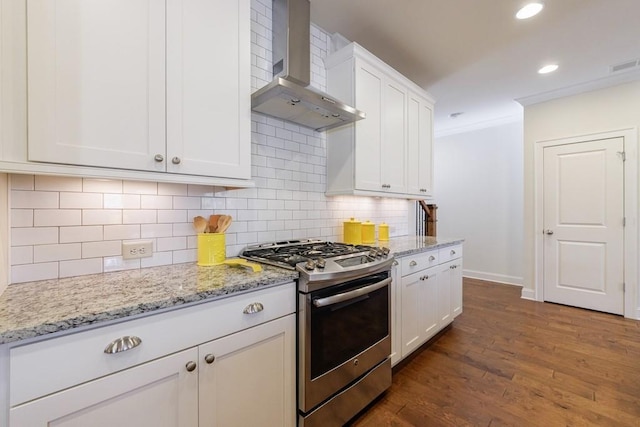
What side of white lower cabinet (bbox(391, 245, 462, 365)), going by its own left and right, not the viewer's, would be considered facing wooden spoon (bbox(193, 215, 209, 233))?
right

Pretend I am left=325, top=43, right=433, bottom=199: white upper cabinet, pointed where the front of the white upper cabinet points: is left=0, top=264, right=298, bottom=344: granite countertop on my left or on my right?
on my right

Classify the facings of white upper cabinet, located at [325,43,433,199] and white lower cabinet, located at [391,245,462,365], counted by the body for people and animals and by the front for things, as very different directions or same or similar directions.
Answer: same or similar directions

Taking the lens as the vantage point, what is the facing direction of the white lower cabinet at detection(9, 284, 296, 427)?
facing the viewer and to the right of the viewer

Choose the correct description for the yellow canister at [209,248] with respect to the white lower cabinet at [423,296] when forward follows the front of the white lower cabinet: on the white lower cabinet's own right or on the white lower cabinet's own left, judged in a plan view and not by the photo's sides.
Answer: on the white lower cabinet's own right

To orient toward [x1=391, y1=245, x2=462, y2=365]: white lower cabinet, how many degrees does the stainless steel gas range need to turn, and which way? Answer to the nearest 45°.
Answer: approximately 90° to its left

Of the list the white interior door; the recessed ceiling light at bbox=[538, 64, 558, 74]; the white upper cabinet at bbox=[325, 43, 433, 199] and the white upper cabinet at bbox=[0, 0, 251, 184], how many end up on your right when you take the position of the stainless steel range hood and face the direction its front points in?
1

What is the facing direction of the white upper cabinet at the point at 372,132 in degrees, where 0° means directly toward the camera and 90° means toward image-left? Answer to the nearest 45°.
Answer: approximately 315°

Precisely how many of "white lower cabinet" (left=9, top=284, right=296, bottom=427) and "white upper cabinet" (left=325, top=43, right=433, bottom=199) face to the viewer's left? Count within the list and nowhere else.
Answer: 0
